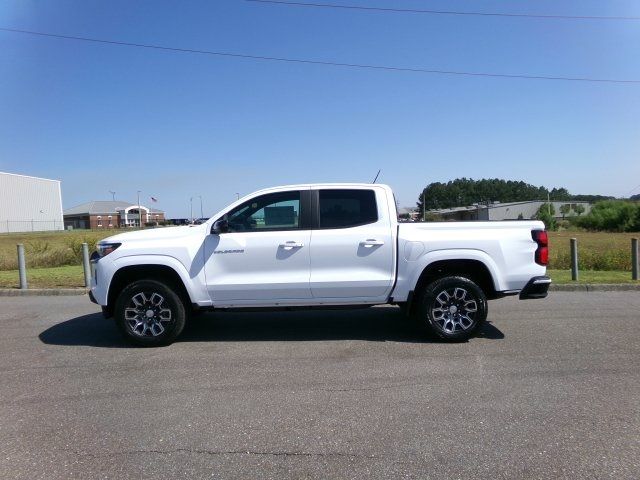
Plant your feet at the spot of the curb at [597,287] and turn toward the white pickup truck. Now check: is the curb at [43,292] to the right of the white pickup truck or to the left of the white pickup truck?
right

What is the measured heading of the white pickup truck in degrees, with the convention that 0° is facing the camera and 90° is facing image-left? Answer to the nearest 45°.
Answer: approximately 90°

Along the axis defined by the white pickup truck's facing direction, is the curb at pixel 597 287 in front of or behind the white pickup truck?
behind

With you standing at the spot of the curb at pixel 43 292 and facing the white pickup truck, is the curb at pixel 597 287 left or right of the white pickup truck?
left

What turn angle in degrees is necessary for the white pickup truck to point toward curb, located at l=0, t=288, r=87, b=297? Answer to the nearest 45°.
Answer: approximately 45° to its right
